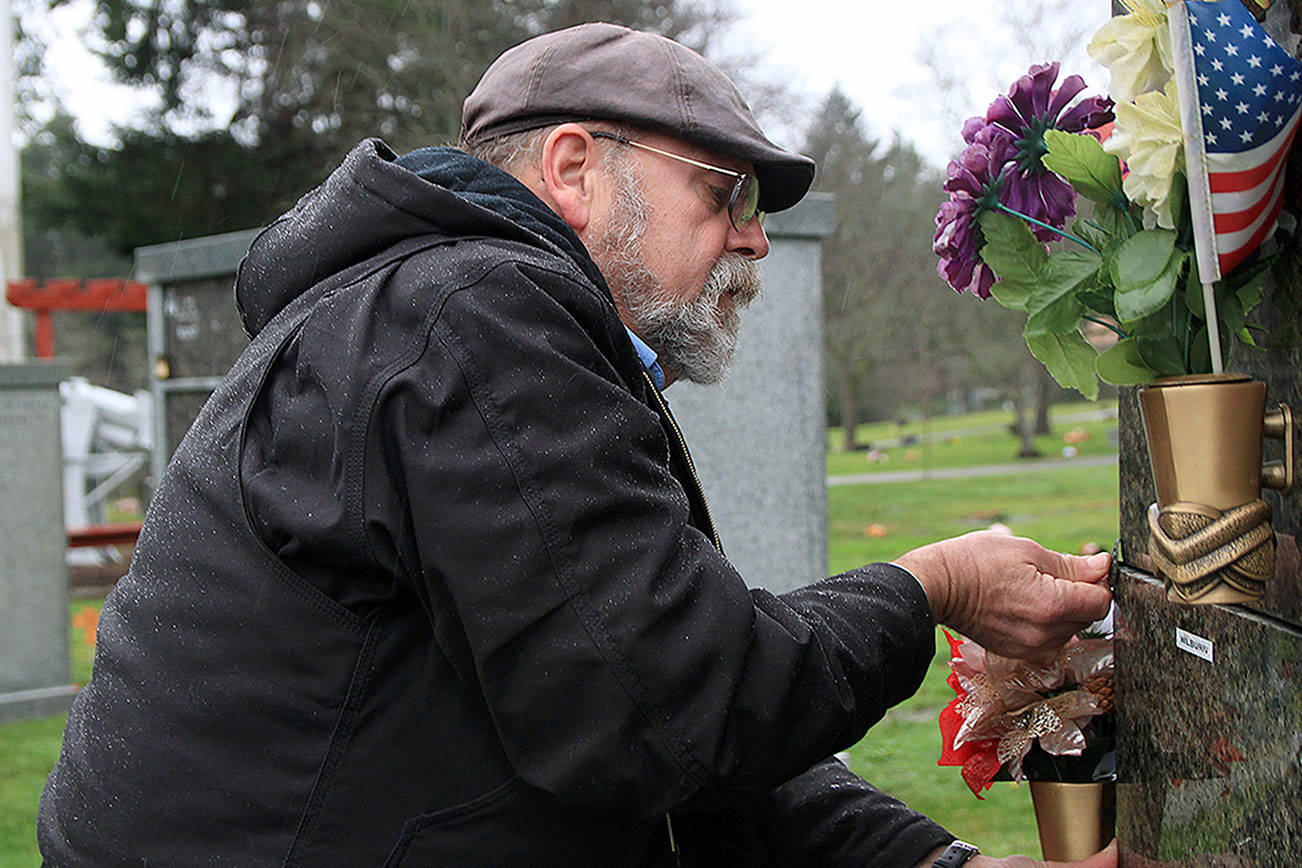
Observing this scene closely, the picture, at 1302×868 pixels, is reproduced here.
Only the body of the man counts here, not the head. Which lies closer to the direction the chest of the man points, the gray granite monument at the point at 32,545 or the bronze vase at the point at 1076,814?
the bronze vase

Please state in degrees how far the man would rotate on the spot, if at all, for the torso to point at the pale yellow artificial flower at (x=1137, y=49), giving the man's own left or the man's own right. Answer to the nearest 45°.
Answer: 0° — they already face it

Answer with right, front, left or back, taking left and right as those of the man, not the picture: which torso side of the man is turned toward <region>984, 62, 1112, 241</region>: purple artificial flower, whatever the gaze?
front

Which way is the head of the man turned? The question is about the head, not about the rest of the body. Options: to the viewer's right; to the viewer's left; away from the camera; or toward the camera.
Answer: to the viewer's right

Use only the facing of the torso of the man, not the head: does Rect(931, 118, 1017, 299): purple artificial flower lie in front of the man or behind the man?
in front

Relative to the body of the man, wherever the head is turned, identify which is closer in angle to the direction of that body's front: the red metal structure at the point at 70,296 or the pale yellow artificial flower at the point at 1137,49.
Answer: the pale yellow artificial flower

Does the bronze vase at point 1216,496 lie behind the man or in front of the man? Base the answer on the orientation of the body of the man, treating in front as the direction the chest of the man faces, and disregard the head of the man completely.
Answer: in front

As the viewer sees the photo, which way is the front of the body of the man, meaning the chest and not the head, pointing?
to the viewer's right
